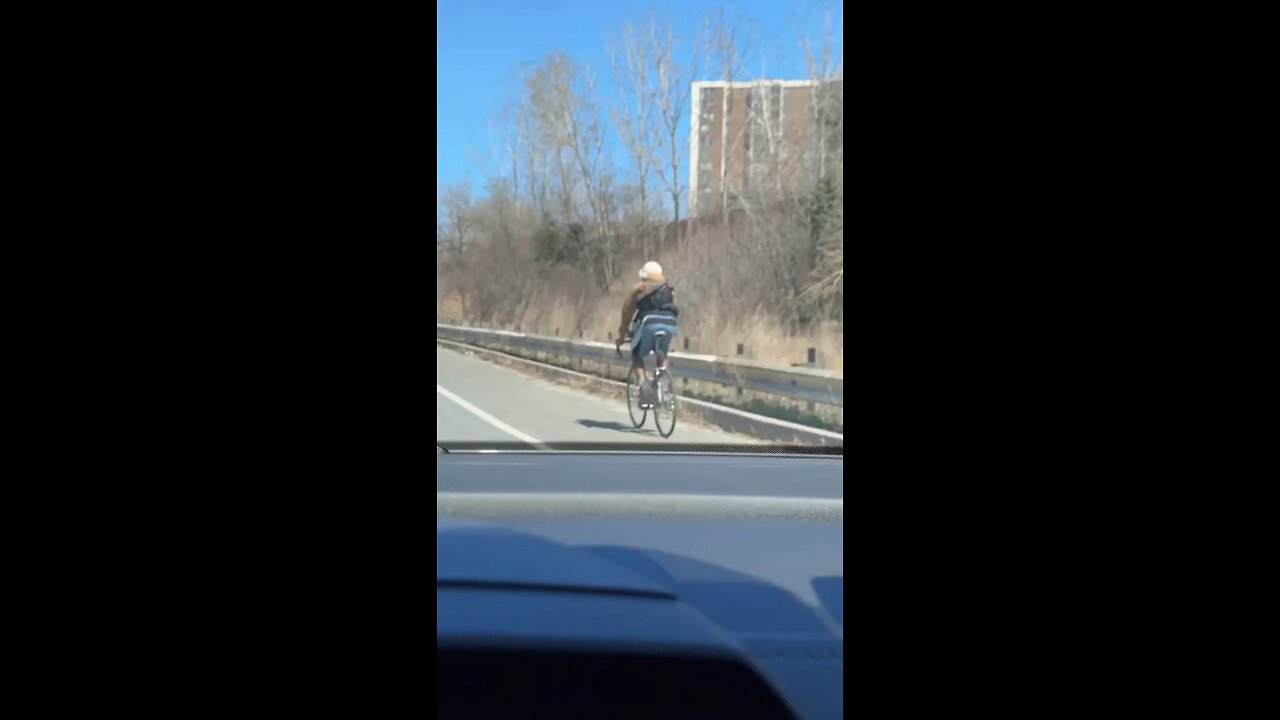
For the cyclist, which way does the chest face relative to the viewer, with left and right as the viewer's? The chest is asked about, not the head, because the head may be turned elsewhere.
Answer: facing away from the viewer and to the left of the viewer

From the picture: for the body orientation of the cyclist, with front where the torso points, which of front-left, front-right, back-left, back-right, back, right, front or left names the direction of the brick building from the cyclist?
front-right

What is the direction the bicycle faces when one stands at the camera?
facing away from the viewer and to the left of the viewer

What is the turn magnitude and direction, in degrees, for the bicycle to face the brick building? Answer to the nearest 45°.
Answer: approximately 45° to its right
